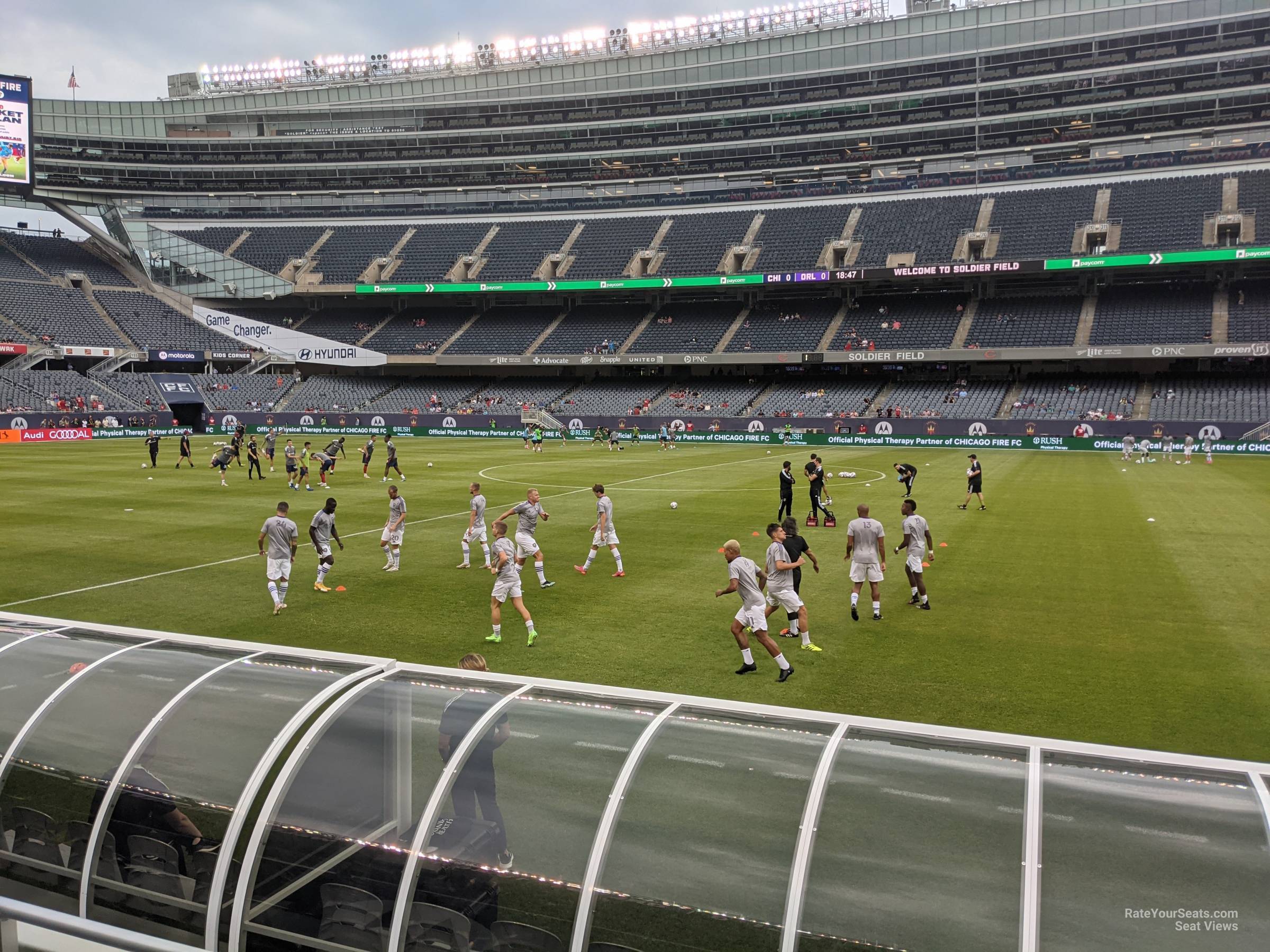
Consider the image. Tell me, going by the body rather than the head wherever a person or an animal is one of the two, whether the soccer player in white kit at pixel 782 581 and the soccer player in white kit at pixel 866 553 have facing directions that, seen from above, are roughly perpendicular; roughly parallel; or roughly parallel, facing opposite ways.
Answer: roughly perpendicular

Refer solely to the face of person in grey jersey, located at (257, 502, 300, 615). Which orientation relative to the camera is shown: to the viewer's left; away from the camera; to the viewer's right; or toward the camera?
away from the camera

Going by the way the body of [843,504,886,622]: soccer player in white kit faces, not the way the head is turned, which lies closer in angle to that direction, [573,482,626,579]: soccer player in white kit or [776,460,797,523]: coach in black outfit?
the coach in black outfit

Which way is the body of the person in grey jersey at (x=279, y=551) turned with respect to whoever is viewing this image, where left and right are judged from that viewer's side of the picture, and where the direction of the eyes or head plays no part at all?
facing away from the viewer

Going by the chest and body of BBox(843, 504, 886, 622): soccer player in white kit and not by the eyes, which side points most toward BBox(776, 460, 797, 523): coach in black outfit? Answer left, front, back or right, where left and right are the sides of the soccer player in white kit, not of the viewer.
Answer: front

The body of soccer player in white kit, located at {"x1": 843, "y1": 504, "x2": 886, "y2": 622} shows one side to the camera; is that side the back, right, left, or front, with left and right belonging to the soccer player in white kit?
back
